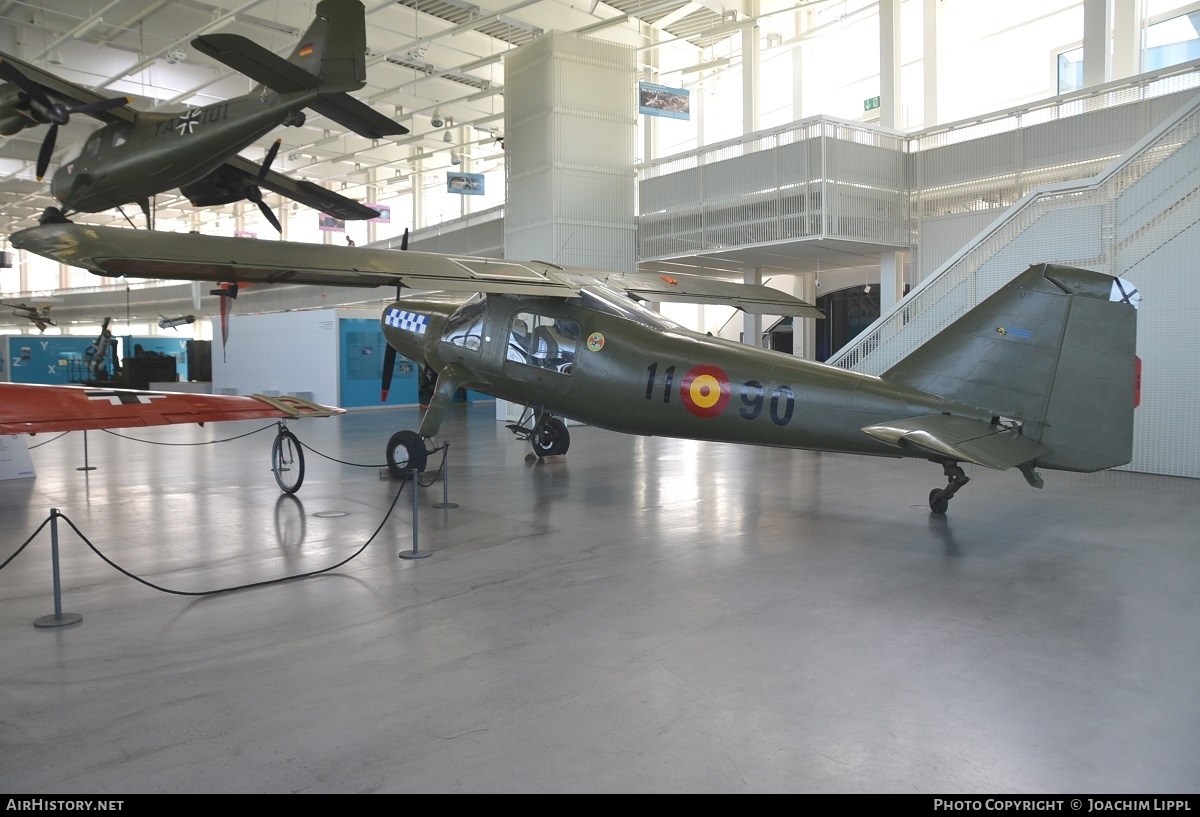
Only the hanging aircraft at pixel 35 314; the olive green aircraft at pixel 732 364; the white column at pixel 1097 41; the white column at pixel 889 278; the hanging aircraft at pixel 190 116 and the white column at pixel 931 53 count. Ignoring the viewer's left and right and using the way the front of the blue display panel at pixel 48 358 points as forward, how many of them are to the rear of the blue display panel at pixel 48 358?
1

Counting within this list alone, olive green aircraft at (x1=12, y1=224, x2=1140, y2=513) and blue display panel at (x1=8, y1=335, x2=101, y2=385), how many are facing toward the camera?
1

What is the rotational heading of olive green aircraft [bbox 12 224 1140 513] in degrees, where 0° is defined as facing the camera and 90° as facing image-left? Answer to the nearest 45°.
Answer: approximately 135°

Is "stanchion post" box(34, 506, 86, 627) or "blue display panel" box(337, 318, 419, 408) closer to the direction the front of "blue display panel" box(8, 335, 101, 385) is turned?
the stanchion post

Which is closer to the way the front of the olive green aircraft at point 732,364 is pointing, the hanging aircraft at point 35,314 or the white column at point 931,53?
the hanging aircraft

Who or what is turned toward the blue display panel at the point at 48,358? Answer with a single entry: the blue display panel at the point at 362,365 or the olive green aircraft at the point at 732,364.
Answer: the olive green aircraft

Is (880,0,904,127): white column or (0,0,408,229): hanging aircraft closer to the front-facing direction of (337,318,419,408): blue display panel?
the hanging aircraft

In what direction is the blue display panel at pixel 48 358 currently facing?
toward the camera

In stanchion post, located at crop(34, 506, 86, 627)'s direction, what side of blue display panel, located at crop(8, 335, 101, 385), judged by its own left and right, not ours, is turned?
front

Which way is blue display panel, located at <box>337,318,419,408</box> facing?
toward the camera

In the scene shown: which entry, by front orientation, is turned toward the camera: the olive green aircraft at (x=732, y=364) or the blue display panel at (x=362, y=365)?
the blue display panel

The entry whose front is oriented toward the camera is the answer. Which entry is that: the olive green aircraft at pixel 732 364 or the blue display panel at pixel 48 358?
the blue display panel

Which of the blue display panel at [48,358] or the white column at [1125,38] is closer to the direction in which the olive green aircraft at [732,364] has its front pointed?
the blue display panel

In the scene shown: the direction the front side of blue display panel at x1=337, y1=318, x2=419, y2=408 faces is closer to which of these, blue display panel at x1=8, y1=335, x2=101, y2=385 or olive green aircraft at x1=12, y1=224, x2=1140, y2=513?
the olive green aircraft
